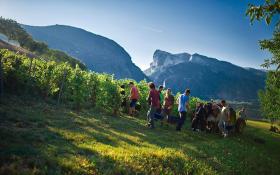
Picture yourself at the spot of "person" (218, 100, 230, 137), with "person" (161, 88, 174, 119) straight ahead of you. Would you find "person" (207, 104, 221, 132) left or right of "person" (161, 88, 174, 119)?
right

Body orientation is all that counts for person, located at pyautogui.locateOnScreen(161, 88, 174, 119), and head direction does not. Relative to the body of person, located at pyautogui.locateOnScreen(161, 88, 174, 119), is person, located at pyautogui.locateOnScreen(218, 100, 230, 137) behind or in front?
in front
